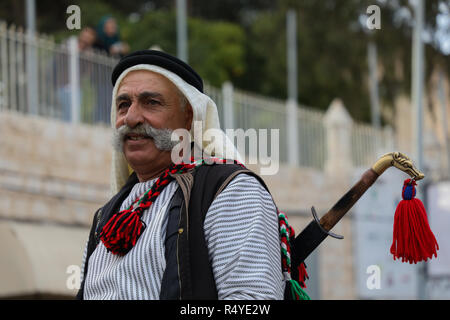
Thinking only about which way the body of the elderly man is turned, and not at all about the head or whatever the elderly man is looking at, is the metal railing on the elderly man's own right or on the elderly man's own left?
on the elderly man's own right

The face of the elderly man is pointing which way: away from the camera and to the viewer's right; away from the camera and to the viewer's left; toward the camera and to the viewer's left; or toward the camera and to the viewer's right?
toward the camera and to the viewer's left

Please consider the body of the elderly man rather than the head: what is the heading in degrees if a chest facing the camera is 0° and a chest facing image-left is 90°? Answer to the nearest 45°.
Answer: approximately 45°

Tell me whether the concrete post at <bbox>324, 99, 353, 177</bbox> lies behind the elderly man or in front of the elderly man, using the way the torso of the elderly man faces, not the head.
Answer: behind

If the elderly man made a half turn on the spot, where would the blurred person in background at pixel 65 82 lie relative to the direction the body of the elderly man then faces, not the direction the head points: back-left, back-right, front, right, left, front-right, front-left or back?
front-left

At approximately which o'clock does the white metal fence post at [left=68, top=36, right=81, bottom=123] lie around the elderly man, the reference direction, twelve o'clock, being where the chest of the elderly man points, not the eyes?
The white metal fence post is roughly at 4 o'clock from the elderly man.

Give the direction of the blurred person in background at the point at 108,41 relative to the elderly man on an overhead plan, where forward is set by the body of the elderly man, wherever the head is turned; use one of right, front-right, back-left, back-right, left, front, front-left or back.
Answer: back-right
